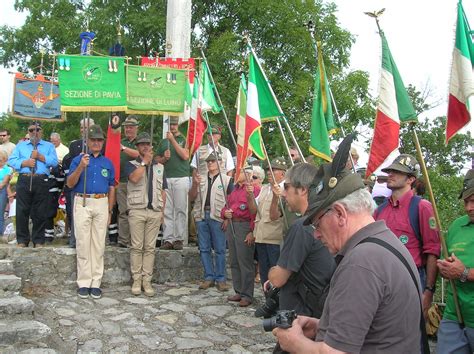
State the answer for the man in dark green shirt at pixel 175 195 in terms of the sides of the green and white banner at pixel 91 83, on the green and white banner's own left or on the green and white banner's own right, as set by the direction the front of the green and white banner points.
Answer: on the green and white banner's own left

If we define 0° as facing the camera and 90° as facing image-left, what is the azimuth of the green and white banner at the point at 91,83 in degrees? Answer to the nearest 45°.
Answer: approximately 0°

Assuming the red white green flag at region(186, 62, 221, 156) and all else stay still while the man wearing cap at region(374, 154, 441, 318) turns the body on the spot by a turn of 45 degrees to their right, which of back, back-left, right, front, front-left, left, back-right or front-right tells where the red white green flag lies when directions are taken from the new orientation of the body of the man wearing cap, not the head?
front-right

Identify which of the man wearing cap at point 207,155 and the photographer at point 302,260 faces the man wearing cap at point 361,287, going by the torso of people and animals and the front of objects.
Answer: the man wearing cap at point 207,155

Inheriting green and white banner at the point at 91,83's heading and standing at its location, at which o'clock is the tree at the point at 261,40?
The tree is roughly at 7 o'clock from the green and white banner.

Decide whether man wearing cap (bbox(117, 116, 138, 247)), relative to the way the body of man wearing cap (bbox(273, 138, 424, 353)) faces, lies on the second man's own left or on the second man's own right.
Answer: on the second man's own right

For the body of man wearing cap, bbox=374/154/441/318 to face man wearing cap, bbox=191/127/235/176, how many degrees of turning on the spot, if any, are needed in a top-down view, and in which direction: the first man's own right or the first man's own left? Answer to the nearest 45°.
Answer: approximately 90° to the first man's own right

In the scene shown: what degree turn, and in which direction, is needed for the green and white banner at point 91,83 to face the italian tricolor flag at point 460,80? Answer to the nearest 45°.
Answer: approximately 45° to its left

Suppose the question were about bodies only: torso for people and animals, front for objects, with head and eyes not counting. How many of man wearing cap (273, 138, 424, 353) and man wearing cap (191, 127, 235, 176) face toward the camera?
1

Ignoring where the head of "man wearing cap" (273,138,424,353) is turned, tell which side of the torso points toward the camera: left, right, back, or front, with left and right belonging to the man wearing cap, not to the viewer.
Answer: left

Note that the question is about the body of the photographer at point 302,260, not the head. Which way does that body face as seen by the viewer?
to the viewer's left

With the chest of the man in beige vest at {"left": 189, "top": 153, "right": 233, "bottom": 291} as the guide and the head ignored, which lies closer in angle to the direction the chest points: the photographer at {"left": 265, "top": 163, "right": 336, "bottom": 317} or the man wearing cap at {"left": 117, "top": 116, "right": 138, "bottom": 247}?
the photographer

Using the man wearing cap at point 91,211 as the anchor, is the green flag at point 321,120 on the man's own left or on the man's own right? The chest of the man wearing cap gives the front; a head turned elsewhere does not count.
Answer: on the man's own left

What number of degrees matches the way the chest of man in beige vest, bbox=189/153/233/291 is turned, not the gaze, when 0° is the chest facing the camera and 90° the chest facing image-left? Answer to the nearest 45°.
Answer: approximately 0°
